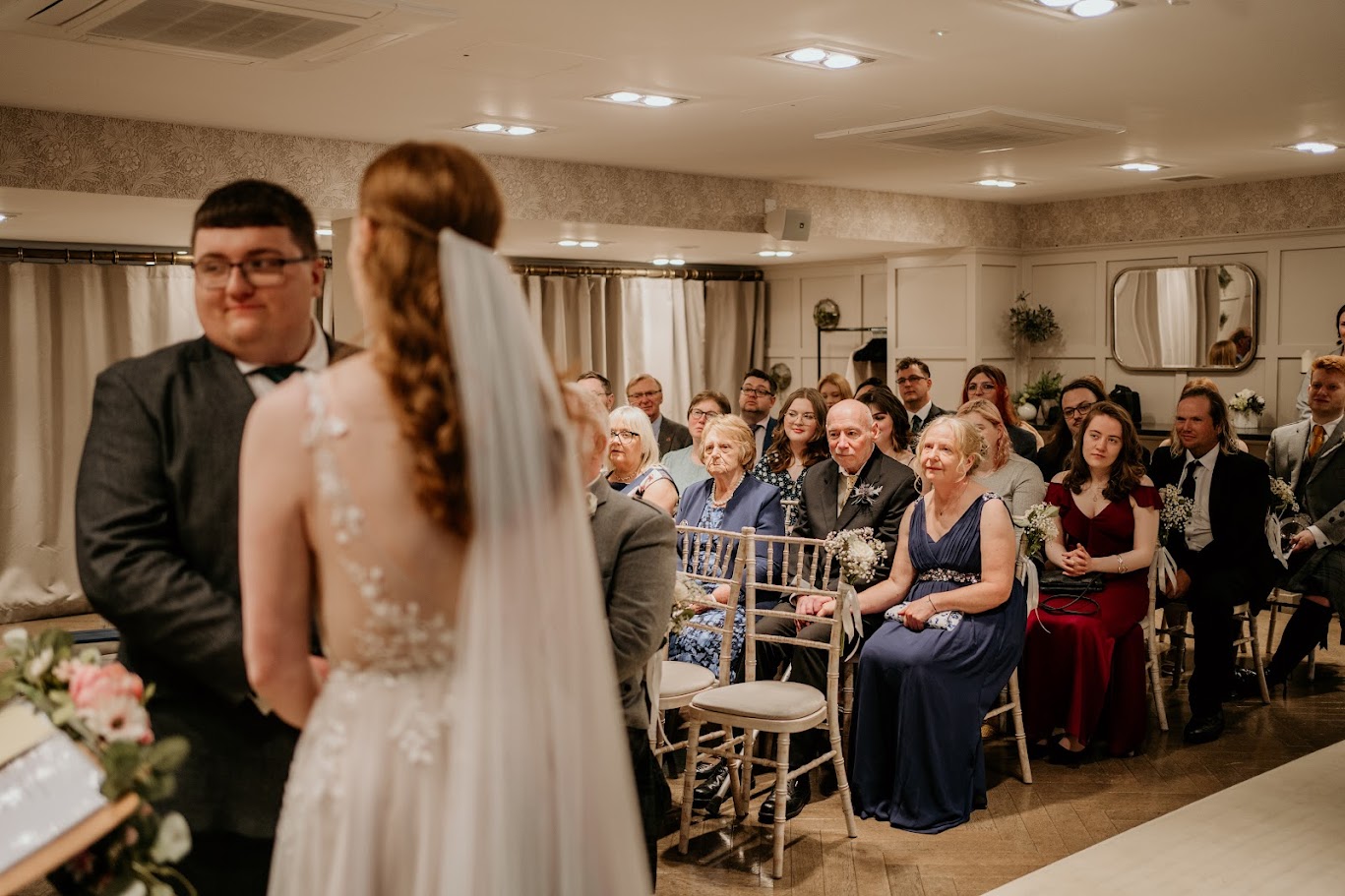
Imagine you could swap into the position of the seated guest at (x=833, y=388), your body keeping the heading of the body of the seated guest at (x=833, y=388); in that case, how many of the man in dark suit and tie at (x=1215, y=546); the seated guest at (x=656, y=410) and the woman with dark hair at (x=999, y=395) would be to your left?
2

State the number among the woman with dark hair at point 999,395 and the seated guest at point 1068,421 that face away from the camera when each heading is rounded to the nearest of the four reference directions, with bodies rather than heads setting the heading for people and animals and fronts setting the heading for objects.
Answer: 0

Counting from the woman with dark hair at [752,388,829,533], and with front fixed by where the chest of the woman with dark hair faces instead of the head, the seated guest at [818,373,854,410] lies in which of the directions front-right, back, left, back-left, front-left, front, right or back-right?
back

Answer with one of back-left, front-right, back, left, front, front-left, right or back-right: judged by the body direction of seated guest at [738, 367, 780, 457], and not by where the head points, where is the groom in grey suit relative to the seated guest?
front-left

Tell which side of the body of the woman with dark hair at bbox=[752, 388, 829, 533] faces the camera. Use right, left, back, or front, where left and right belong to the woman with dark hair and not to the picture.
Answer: front

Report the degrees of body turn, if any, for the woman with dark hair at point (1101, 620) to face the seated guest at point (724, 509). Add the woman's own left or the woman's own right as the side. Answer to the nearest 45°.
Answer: approximately 45° to the woman's own right

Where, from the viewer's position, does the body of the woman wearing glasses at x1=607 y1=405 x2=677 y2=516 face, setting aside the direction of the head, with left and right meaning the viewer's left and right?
facing the viewer and to the left of the viewer

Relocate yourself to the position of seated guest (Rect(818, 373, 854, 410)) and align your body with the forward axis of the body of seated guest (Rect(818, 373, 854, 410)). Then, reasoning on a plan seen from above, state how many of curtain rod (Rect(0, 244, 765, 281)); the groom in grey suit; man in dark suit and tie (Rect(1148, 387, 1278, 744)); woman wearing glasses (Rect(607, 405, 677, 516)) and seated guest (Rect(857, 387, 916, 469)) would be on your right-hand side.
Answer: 1

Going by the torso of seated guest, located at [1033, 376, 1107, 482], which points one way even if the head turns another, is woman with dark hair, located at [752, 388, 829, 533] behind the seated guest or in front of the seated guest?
in front

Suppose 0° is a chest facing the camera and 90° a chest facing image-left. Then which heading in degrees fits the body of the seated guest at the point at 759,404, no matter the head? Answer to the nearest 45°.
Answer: approximately 45°

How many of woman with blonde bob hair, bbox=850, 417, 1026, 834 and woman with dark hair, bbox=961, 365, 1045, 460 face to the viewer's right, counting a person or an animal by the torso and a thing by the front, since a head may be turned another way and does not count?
0

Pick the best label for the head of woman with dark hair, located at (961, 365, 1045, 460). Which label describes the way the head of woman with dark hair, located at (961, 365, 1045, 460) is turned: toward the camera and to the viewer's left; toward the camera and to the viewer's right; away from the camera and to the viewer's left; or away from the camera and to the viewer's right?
toward the camera and to the viewer's left
